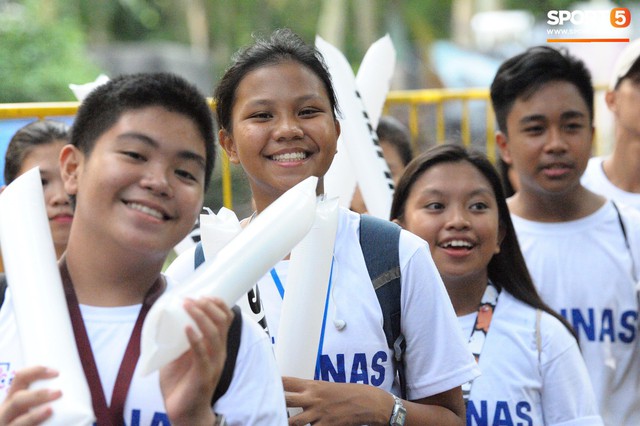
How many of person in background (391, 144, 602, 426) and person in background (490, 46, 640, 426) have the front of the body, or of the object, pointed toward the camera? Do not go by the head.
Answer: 2

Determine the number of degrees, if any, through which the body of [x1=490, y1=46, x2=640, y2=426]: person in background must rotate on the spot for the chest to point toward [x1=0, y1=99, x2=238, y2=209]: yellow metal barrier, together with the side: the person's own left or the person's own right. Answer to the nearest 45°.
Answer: approximately 90° to the person's own right

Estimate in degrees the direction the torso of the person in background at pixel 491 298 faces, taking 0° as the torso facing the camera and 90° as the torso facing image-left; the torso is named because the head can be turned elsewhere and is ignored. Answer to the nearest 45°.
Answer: approximately 0°

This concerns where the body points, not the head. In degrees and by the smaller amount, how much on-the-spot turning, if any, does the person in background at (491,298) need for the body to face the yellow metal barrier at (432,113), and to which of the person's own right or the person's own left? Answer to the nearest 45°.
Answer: approximately 180°

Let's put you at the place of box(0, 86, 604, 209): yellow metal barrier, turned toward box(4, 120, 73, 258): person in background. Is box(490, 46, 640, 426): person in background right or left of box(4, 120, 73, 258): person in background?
left

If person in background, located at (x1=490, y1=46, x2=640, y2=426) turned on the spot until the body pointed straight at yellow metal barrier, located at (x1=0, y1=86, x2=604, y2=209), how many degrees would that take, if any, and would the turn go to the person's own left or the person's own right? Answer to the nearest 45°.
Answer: approximately 180°

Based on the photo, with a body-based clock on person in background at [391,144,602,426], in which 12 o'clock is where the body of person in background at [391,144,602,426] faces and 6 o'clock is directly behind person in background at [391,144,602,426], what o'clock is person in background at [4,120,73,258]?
person in background at [4,120,73,258] is roughly at 3 o'clock from person in background at [391,144,602,426].

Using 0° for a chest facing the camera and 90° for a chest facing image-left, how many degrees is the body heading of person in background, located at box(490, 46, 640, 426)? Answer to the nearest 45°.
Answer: approximately 0°

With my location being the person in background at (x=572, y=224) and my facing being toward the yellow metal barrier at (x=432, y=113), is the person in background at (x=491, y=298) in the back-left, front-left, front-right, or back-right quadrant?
back-left

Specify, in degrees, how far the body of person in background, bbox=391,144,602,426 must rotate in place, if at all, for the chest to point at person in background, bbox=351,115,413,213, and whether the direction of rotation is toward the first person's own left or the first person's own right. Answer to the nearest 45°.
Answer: approximately 180°
